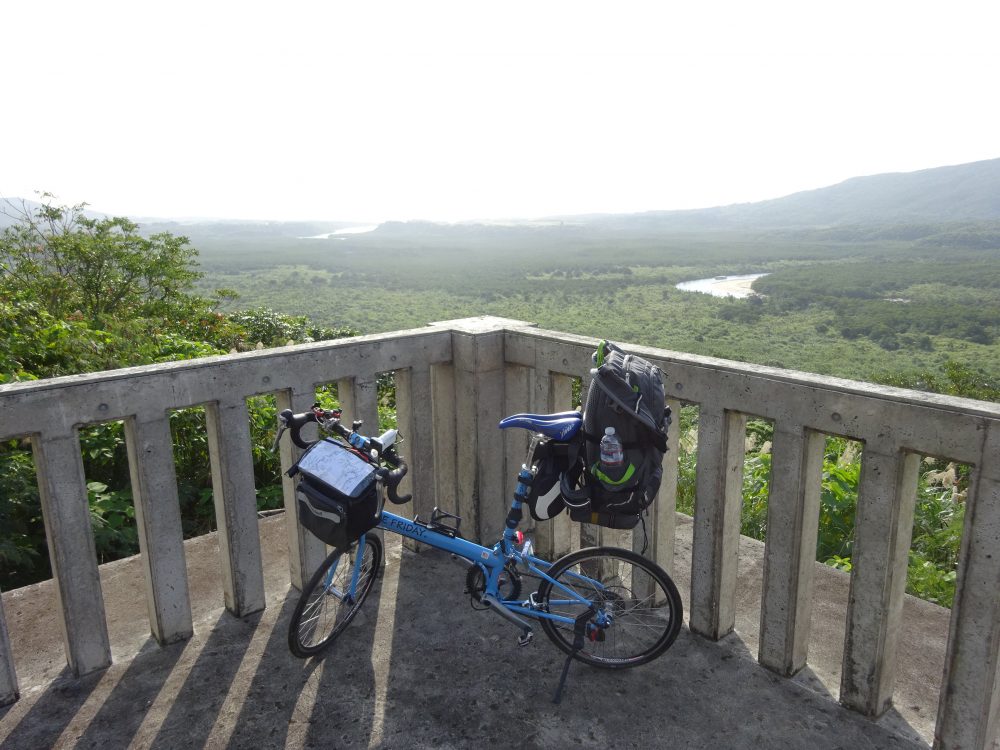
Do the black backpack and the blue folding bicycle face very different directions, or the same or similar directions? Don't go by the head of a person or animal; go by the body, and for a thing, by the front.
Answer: very different directions

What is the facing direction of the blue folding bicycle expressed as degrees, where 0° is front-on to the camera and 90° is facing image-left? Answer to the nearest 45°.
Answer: approximately 90°
